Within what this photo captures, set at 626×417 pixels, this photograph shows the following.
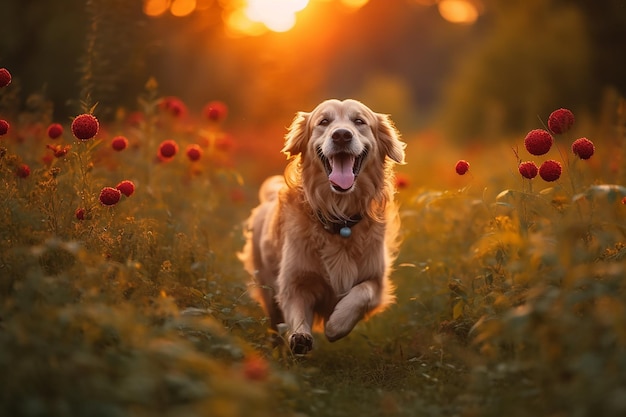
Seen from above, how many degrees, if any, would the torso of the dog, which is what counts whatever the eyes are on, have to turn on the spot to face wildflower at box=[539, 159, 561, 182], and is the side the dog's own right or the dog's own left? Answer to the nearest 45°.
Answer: approximately 45° to the dog's own left

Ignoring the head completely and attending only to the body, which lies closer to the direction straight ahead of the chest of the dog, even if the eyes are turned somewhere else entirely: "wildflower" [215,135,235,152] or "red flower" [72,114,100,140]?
the red flower

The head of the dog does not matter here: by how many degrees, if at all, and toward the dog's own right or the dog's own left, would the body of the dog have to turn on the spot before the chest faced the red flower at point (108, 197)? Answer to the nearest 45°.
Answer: approximately 45° to the dog's own right

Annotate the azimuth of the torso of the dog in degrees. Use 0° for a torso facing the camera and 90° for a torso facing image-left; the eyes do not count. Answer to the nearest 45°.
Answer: approximately 0°
